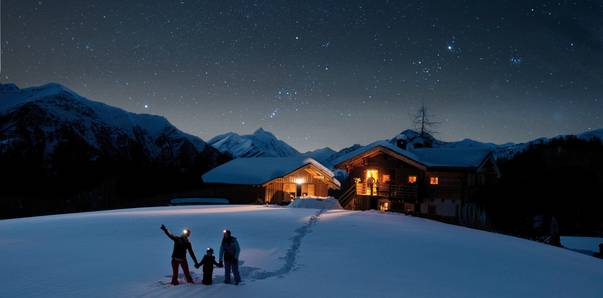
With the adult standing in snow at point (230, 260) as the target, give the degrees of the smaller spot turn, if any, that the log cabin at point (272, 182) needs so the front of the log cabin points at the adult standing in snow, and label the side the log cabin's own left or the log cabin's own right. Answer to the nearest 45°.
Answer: approximately 45° to the log cabin's own right

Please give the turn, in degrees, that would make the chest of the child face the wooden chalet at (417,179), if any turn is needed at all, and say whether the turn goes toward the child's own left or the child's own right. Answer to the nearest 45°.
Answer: approximately 45° to the child's own right

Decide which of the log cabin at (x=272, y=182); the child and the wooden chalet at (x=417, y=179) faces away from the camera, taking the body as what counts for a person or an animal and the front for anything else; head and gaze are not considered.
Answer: the child

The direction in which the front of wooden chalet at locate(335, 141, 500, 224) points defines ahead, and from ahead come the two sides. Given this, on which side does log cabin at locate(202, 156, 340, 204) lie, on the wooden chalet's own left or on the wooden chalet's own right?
on the wooden chalet's own right

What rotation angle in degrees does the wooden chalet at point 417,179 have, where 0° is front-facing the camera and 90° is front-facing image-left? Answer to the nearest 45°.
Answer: approximately 45°

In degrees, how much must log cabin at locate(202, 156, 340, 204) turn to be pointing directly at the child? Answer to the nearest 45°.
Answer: approximately 45° to its right
